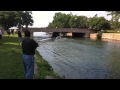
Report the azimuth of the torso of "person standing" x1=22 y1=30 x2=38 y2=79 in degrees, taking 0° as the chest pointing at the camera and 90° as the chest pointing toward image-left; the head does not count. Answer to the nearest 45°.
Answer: approximately 180°
